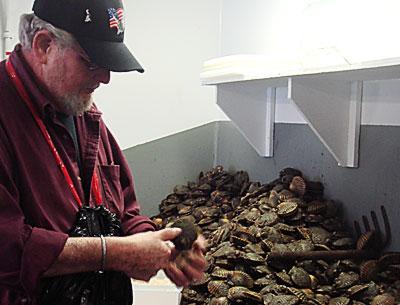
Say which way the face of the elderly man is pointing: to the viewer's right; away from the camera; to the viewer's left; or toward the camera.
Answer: to the viewer's right

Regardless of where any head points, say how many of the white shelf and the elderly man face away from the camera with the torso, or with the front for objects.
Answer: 0

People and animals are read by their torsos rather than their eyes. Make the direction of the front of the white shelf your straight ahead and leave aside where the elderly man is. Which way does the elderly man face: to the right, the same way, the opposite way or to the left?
to the left

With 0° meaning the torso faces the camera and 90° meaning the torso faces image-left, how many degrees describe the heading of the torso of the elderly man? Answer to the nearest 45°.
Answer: approximately 315°

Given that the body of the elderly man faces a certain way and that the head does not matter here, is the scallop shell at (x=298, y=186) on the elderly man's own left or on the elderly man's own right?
on the elderly man's own left

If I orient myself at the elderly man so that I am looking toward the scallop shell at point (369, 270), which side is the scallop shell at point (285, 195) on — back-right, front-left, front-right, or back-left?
front-left

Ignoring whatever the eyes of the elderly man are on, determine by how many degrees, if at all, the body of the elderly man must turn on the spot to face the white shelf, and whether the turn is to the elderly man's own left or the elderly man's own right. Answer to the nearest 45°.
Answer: approximately 90° to the elderly man's own left

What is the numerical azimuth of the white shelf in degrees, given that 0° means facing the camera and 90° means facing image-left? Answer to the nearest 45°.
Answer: approximately 45°

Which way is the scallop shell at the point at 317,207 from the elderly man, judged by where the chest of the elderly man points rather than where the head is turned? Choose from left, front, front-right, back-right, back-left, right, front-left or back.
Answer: left
